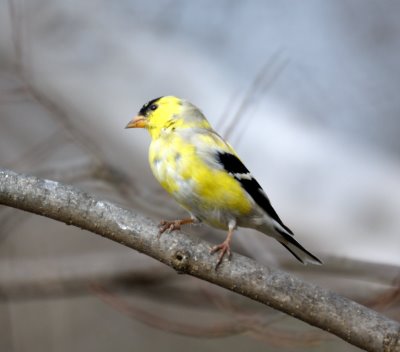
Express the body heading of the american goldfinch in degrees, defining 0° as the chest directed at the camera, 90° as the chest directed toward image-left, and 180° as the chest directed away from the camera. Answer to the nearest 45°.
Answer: approximately 90°
